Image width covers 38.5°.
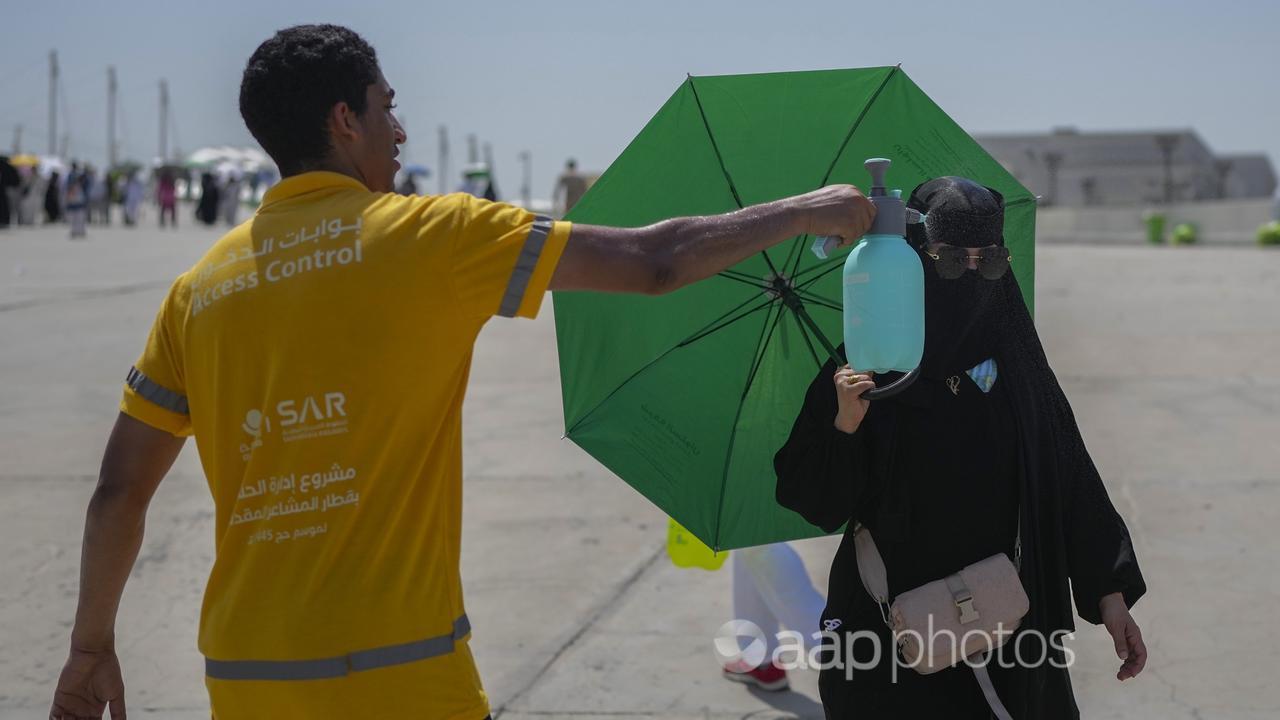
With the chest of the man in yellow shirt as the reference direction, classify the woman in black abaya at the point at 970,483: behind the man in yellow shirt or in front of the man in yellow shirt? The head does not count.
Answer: in front

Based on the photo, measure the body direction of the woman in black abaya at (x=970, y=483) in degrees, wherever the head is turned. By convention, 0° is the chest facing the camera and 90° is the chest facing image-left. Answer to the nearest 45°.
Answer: approximately 0°

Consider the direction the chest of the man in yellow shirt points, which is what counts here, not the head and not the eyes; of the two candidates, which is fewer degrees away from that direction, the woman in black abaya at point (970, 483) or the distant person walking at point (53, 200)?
the woman in black abaya

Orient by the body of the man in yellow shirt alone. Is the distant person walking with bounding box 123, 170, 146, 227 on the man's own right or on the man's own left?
on the man's own left

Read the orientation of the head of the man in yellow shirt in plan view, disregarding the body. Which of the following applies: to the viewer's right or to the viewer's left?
to the viewer's right

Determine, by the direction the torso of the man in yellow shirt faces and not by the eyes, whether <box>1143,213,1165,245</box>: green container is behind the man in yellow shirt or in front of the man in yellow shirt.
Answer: in front

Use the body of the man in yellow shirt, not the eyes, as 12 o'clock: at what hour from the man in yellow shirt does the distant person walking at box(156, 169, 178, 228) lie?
The distant person walking is roughly at 10 o'clock from the man in yellow shirt.

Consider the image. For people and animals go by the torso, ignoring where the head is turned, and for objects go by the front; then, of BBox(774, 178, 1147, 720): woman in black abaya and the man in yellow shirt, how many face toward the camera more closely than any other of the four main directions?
1

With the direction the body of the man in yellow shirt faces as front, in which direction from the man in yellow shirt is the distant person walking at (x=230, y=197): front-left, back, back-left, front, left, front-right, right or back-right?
front-left

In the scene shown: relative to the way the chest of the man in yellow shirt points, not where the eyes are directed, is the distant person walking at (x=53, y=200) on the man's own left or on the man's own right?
on the man's own left

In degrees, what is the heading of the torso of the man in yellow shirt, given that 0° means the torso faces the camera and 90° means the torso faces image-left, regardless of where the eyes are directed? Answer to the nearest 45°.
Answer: approximately 225°
